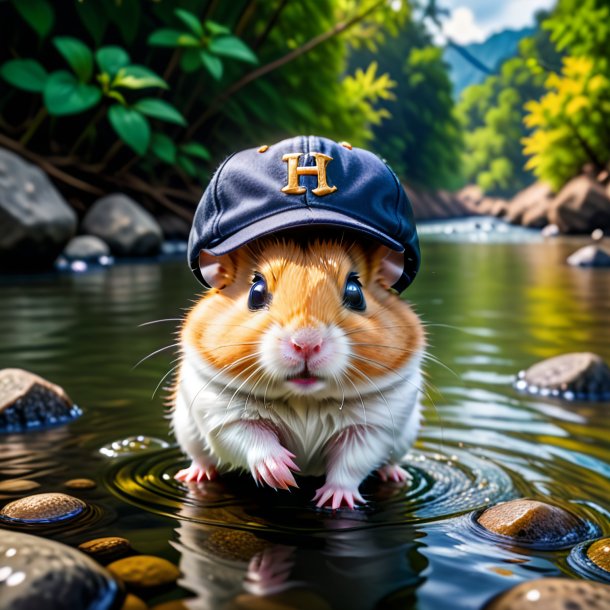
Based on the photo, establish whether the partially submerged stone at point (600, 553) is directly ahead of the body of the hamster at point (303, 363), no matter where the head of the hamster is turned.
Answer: no

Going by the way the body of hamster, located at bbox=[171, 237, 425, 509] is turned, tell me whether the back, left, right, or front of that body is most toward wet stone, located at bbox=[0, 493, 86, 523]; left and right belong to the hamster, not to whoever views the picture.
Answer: right

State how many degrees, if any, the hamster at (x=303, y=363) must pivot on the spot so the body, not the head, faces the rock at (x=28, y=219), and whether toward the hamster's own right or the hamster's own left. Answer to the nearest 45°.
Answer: approximately 135° to the hamster's own right

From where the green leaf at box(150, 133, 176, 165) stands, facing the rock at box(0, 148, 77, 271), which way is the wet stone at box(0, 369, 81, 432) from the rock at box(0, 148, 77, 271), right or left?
left

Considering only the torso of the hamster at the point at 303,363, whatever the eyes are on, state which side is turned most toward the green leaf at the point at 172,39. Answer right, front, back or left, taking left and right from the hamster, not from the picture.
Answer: back

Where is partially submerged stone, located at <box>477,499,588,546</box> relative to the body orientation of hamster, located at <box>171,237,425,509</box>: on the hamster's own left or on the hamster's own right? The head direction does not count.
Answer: on the hamster's own left

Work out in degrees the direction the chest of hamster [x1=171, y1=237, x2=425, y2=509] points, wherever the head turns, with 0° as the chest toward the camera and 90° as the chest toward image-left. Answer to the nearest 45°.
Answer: approximately 0°

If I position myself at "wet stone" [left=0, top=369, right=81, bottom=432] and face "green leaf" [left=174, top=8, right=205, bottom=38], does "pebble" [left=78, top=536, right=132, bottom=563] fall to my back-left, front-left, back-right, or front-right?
back-right

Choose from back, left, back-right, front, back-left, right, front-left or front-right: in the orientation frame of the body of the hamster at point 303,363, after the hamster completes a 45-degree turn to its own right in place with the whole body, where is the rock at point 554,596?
left

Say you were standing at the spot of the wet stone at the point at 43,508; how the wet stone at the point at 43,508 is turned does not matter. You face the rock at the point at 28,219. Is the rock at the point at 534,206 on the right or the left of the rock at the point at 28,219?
right
